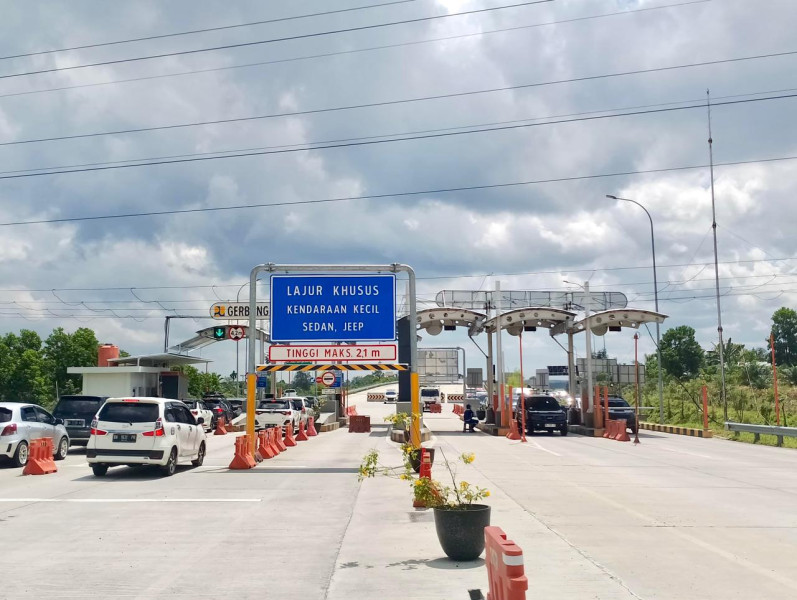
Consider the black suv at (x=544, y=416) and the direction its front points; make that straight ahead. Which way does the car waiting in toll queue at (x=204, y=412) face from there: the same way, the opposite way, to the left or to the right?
the opposite way

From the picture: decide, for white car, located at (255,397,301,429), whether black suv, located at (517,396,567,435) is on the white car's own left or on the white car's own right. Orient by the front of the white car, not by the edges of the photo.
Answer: on the white car's own right

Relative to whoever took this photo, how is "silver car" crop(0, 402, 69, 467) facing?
facing away from the viewer and to the right of the viewer

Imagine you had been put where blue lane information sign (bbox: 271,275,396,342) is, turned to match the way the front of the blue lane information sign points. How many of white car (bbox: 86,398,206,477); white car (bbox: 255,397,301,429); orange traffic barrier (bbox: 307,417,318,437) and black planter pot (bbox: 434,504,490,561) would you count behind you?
2

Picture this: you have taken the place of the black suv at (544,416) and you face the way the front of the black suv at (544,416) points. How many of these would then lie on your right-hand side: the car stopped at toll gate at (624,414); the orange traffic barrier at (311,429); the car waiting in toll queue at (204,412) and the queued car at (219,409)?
3

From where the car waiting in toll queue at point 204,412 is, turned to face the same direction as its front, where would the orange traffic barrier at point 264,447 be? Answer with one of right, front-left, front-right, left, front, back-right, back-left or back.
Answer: back-right

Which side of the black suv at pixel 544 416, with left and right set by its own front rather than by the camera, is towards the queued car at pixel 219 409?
right

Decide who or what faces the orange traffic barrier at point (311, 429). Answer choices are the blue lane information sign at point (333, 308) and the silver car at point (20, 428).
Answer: the silver car
